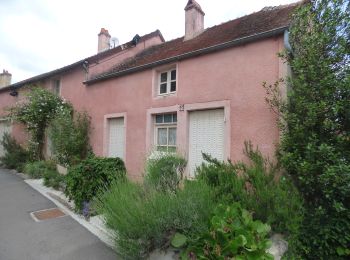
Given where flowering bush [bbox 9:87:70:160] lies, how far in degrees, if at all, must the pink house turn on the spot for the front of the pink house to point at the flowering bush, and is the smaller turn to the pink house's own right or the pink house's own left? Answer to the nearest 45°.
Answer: approximately 90° to the pink house's own right

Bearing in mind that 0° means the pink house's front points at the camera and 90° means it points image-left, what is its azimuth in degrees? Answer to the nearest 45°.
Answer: approximately 45°

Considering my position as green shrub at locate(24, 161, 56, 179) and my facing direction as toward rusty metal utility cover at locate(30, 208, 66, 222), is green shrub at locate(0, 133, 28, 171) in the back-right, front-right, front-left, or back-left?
back-right

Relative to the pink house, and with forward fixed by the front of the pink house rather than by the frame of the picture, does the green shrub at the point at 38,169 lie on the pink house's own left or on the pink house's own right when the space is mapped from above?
on the pink house's own right

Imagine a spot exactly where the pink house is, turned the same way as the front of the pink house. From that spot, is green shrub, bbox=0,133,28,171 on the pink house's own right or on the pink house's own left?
on the pink house's own right
